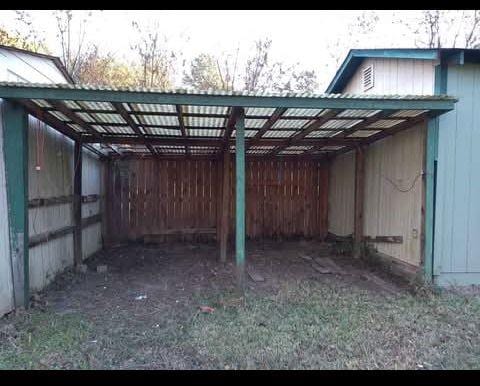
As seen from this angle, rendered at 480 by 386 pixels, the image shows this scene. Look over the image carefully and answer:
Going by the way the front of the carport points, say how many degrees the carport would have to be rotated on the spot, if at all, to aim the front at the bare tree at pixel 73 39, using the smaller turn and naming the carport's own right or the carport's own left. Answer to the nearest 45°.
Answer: approximately 135° to the carport's own right

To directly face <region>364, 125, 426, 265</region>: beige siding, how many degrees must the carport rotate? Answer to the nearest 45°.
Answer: approximately 90° to its left

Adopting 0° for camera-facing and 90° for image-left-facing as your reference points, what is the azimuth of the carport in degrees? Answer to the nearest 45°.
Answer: approximately 0°

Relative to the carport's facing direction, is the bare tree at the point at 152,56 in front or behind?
behind

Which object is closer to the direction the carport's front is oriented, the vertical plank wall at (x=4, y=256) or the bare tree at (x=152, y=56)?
the vertical plank wall

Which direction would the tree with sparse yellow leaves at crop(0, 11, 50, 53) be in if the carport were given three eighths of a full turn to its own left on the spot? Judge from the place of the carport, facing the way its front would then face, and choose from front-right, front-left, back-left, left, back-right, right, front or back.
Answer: left

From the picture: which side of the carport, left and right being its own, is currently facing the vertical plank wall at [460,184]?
left
